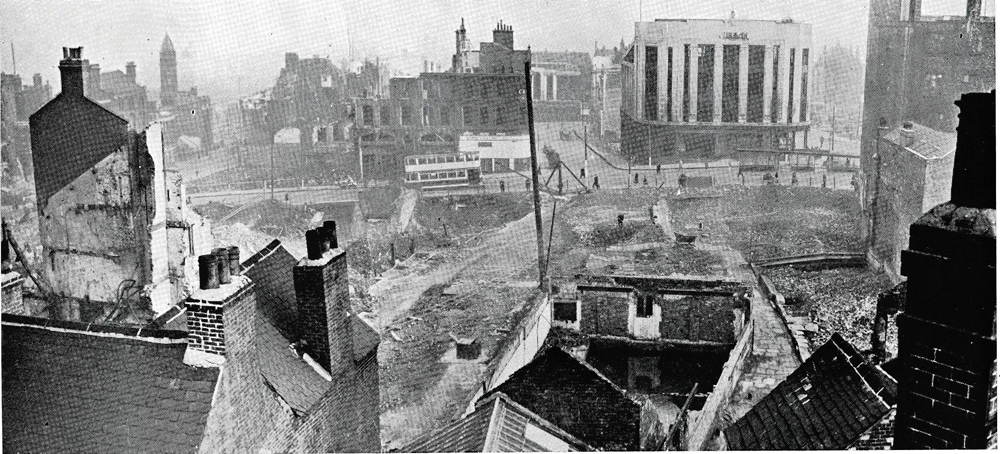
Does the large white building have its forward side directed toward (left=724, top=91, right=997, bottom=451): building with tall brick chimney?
yes

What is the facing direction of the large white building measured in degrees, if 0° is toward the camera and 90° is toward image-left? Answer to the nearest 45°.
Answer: approximately 0°

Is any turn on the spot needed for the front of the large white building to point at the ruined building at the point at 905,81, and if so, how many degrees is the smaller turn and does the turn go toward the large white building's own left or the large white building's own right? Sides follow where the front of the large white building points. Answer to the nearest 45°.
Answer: approximately 45° to the large white building's own left

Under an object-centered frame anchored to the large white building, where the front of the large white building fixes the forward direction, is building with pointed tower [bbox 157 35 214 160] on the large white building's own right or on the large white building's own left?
on the large white building's own right
